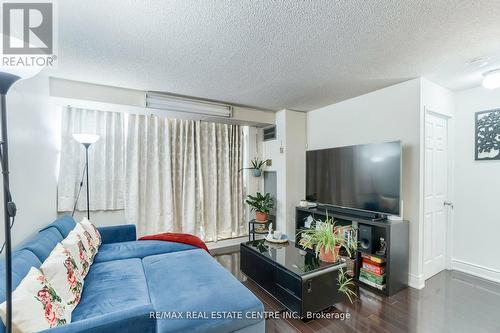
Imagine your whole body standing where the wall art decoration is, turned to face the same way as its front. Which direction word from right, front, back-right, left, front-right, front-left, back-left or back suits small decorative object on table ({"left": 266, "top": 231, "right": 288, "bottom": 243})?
front

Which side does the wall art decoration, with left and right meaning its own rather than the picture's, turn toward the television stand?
front

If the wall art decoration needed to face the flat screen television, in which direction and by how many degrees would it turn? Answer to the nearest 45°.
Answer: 0° — it already faces it

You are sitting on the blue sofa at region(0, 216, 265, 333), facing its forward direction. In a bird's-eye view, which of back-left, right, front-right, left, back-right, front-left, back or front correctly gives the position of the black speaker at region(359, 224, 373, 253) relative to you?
front

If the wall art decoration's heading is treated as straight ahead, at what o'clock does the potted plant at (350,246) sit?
The potted plant is roughly at 12 o'clock from the wall art decoration.

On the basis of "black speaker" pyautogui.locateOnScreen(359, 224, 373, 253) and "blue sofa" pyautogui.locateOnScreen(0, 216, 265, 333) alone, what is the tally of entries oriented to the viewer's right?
1

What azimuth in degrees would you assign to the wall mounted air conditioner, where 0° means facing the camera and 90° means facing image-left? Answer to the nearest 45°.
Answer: approximately 315°

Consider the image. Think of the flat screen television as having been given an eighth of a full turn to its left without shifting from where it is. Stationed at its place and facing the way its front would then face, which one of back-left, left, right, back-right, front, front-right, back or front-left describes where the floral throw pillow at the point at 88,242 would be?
front-right

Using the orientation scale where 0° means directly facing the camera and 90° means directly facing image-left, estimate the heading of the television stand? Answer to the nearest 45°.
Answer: approximately 45°

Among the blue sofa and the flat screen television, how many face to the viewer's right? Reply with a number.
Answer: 1

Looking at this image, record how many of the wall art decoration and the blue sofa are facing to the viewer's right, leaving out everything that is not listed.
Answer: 1

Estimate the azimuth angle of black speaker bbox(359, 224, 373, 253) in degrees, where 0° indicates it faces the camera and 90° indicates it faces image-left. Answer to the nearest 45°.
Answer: approximately 45°

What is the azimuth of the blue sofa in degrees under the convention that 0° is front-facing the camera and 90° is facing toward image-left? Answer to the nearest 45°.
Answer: approximately 270°

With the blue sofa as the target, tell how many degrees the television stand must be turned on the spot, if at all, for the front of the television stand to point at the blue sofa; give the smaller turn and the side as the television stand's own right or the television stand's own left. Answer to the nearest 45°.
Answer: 0° — it already faces it

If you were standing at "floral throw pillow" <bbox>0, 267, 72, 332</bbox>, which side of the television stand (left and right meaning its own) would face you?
front
